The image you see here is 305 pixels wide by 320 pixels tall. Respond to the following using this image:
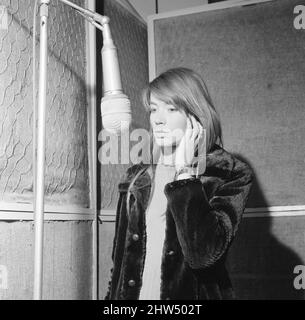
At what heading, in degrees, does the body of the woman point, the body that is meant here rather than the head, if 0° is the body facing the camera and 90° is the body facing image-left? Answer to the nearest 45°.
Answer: approximately 45°
